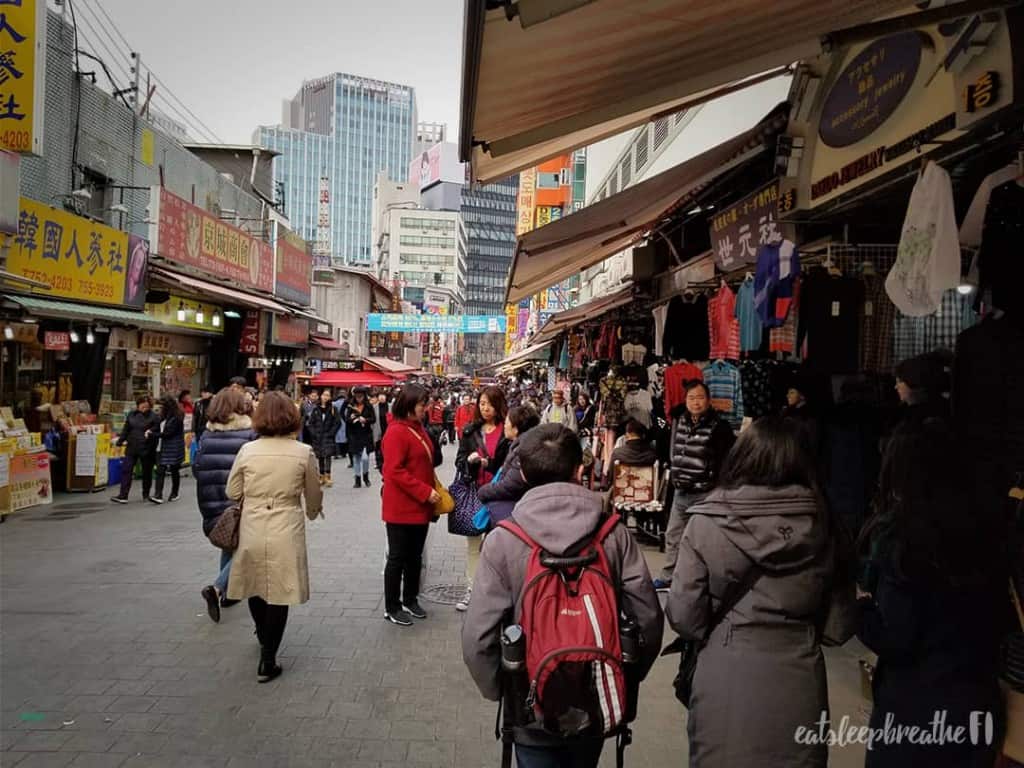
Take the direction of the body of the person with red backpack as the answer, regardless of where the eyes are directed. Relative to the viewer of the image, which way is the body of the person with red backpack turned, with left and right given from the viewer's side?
facing away from the viewer

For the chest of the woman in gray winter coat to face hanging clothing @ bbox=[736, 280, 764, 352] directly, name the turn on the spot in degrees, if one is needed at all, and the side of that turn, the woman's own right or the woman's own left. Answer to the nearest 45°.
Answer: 0° — they already face it

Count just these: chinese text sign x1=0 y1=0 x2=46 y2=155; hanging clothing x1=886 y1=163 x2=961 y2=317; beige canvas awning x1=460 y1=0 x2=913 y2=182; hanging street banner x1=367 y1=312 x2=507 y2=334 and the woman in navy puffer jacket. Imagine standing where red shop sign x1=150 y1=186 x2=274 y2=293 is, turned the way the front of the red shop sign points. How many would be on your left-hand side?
1

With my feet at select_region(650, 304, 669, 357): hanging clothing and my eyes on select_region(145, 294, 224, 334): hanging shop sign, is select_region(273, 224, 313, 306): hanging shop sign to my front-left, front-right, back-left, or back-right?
front-right

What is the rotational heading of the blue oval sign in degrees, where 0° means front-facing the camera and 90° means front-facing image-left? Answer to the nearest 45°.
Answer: approximately 45°

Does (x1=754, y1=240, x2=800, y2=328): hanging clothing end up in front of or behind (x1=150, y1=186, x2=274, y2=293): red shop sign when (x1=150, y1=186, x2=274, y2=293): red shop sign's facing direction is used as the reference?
in front

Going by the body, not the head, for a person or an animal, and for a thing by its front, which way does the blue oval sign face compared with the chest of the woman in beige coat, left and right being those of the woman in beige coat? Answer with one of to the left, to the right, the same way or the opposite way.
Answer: to the left

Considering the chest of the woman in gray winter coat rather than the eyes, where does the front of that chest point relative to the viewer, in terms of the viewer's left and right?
facing away from the viewer

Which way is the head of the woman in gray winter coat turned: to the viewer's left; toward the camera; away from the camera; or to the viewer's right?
away from the camera

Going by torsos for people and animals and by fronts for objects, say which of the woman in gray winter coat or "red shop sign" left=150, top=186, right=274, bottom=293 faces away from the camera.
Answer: the woman in gray winter coat

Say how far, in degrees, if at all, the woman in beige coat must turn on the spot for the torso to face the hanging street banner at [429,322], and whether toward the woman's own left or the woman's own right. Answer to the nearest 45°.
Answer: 0° — they already face it

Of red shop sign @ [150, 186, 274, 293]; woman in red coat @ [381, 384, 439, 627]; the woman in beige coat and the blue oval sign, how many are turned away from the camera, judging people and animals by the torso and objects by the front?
1

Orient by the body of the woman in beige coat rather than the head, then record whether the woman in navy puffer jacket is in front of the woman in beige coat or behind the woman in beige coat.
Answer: in front

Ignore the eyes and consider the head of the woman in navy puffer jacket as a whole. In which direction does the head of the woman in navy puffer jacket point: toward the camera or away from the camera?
away from the camera

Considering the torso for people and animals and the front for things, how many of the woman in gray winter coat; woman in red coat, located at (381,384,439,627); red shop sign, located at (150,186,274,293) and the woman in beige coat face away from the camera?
2
